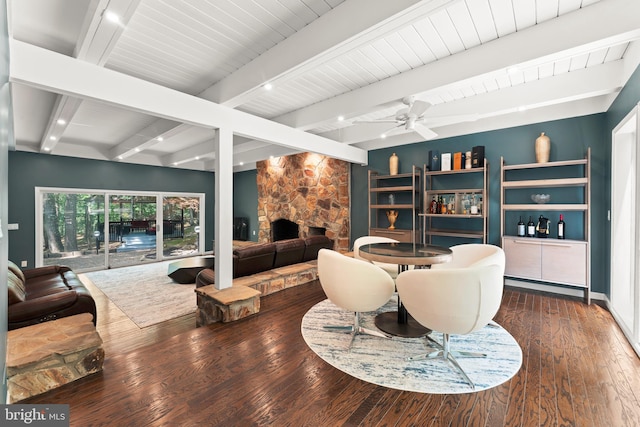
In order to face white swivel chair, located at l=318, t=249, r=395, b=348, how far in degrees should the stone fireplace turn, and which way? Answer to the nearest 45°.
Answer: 0° — it already faces it

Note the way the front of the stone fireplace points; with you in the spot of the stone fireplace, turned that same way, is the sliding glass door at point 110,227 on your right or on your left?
on your right

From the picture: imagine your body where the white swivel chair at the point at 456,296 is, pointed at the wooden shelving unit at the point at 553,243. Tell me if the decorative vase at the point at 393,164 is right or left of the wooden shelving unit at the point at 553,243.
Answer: left

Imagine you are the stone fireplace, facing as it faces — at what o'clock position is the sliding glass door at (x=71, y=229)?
The sliding glass door is roughly at 3 o'clock from the stone fireplace.

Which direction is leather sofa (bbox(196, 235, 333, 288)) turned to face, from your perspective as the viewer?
facing away from the viewer and to the left of the viewer

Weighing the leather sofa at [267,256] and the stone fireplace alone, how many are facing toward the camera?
1

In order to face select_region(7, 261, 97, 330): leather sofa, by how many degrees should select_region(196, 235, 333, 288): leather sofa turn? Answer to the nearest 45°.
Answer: approximately 90° to its left

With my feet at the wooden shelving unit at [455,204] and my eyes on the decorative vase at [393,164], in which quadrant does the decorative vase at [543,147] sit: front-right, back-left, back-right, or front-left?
back-left

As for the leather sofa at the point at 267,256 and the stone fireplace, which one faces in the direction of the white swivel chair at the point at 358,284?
the stone fireplace

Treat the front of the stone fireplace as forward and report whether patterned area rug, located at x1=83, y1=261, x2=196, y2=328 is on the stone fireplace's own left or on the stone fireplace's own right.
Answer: on the stone fireplace's own right

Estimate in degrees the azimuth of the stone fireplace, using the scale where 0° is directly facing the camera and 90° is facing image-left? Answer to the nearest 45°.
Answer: approximately 0°
